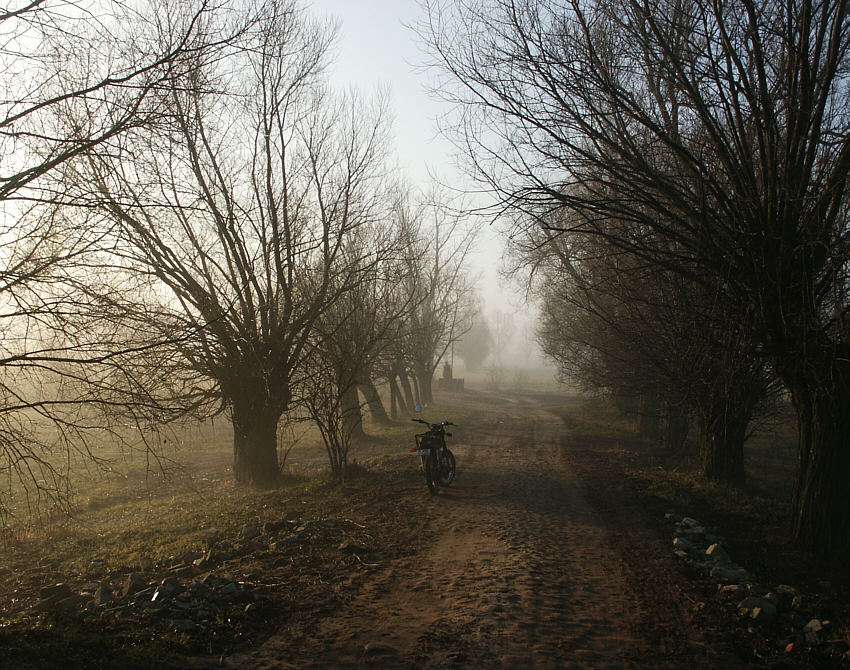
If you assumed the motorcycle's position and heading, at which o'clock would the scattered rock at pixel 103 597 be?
The scattered rock is roughly at 7 o'clock from the motorcycle.

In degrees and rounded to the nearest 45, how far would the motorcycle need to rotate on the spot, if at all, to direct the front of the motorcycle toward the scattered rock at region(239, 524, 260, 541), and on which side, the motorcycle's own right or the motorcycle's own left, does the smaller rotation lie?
approximately 135° to the motorcycle's own left

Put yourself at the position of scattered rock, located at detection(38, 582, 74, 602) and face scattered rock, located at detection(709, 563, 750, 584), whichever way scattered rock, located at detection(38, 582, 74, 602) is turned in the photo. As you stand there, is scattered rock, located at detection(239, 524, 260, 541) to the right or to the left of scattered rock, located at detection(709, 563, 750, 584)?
left

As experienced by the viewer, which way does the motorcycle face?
facing away from the viewer

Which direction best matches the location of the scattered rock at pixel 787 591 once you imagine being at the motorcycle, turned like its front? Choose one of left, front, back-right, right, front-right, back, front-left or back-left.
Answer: back-right

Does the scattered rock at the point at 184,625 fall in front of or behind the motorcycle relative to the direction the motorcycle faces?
behind

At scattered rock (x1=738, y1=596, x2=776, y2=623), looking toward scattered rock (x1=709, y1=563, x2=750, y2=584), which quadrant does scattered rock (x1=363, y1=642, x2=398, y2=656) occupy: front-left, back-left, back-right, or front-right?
back-left

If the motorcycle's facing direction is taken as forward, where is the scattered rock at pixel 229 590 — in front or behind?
behind

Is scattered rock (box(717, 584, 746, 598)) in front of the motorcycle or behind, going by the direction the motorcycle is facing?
behind

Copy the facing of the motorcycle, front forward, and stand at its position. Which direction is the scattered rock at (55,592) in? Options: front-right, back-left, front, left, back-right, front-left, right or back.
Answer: back-left
